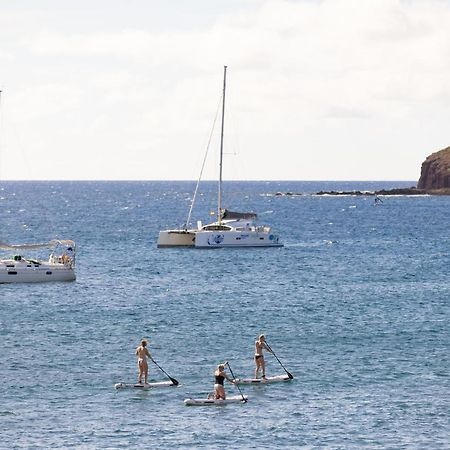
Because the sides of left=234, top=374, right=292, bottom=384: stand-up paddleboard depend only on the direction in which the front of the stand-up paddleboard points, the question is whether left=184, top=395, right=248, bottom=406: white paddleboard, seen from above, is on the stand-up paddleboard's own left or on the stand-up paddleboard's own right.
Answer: on the stand-up paddleboard's own right

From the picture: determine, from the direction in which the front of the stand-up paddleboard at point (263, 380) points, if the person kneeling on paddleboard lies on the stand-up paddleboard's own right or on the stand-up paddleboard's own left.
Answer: on the stand-up paddleboard's own right

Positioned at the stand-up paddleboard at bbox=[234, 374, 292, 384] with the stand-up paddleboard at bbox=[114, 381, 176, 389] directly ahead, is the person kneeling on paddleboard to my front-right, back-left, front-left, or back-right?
front-left

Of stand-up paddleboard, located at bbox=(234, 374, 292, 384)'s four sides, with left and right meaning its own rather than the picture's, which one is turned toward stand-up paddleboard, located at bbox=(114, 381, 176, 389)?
back

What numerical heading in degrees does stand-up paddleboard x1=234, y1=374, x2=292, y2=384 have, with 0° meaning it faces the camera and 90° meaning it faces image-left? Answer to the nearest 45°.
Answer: approximately 270°

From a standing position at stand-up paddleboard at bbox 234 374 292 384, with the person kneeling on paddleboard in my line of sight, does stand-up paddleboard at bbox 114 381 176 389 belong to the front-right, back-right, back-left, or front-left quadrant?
front-right
